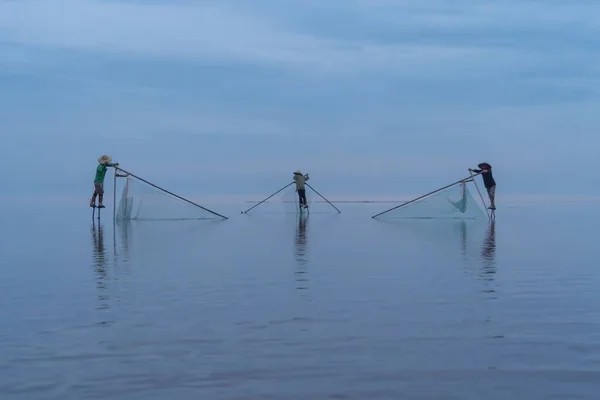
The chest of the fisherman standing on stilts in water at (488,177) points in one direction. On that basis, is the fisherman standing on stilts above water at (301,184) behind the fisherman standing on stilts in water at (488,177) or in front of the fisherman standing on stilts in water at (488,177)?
in front

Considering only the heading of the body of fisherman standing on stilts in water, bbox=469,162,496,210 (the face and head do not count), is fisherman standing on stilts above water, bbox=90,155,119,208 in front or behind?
in front

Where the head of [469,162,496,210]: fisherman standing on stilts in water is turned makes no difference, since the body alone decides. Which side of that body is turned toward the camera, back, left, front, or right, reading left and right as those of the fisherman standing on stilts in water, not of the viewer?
left
